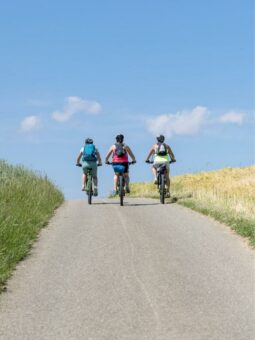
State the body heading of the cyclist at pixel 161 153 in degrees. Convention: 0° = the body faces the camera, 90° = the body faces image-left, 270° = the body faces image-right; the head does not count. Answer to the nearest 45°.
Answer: approximately 180°

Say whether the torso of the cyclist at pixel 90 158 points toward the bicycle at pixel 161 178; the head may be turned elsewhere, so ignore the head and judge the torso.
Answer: no

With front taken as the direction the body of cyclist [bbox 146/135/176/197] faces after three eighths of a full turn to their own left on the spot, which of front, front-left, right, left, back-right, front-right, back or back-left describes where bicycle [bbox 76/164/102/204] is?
front-right

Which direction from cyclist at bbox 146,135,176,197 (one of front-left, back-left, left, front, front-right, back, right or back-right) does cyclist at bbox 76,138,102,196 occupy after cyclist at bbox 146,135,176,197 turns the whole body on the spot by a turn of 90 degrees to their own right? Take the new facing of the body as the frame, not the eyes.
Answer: back

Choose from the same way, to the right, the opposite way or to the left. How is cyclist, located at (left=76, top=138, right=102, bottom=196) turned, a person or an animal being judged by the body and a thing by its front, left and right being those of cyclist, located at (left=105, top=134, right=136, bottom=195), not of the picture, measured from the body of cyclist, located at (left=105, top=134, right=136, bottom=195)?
the same way

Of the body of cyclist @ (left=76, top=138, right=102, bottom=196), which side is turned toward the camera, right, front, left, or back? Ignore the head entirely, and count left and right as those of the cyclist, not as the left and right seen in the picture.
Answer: back

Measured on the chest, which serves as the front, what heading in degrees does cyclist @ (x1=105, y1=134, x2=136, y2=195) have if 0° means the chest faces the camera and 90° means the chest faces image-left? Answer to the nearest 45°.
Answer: approximately 180°

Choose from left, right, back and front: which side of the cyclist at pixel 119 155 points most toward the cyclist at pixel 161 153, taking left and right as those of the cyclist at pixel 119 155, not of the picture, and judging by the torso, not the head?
right

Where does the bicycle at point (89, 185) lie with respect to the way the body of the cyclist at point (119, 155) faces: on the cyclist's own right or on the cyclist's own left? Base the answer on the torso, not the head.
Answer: on the cyclist's own left

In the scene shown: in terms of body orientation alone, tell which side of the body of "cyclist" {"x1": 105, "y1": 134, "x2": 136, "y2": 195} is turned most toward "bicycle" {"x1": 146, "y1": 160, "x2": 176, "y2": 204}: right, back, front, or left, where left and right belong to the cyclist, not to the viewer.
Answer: right

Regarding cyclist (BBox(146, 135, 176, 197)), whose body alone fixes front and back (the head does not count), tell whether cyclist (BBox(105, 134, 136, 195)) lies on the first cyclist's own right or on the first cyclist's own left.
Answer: on the first cyclist's own left

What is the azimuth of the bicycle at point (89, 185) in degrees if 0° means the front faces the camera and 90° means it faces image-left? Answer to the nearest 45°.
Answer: approximately 180°

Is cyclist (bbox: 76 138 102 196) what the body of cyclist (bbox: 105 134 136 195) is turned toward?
no

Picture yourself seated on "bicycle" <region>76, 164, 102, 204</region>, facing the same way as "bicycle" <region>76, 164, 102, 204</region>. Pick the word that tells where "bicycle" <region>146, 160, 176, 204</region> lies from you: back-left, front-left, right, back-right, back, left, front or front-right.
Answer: right
